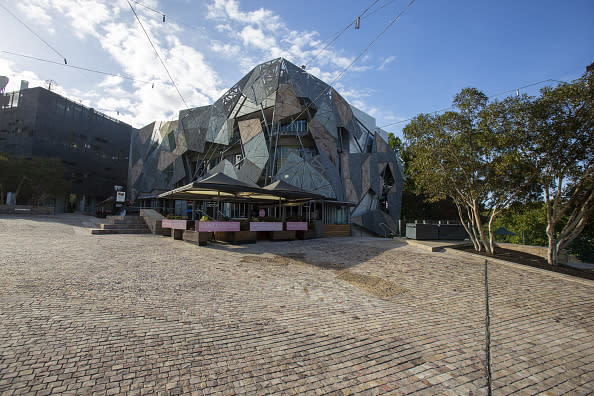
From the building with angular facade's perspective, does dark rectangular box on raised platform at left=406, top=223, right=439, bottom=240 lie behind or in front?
in front

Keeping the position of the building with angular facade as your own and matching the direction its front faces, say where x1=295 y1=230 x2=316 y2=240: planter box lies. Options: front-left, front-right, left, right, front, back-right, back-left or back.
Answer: front

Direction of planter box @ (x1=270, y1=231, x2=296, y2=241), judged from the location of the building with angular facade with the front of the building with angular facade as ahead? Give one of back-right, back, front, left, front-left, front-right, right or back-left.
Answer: front

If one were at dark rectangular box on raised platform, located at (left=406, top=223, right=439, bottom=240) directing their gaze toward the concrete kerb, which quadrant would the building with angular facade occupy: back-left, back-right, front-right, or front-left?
back-right

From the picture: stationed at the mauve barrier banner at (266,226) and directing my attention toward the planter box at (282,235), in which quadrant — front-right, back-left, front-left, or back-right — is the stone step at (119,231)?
back-left

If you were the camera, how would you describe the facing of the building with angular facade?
facing the viewer

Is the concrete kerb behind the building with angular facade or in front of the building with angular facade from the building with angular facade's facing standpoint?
in front

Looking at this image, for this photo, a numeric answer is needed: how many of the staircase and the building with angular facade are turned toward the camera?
2

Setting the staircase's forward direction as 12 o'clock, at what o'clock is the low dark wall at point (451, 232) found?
The low dark wall is roughly at 10 o'clock from the staircase.
